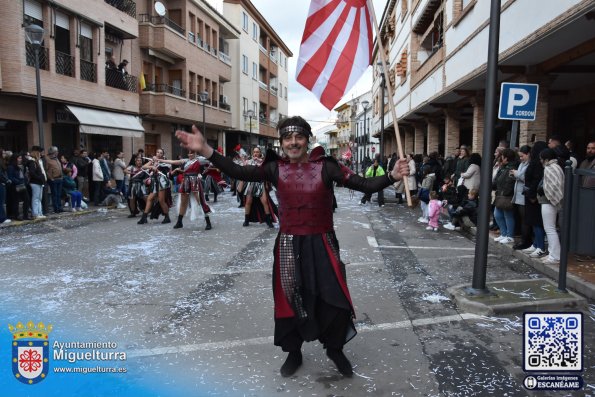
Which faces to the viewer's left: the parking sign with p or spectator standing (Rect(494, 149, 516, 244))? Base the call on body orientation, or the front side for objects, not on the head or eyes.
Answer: the spectator standing

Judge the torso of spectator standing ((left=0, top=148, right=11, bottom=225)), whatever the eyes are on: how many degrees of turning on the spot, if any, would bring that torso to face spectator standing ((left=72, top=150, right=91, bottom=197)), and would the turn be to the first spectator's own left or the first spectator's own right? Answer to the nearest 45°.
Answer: approximately 45° to the first spectator's own left

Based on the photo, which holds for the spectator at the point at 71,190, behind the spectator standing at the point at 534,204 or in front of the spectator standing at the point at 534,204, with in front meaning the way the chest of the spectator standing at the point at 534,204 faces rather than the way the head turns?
in front

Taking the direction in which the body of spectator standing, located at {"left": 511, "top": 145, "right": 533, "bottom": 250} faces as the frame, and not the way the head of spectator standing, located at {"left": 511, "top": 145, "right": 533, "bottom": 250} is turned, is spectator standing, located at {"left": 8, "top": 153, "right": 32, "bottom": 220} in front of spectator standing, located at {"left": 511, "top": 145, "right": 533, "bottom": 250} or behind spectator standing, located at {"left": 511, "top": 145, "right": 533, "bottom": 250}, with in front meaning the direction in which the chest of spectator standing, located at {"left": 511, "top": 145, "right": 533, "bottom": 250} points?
in front

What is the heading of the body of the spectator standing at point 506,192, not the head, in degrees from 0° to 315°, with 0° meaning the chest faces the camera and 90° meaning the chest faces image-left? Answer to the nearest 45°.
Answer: approximately 90°

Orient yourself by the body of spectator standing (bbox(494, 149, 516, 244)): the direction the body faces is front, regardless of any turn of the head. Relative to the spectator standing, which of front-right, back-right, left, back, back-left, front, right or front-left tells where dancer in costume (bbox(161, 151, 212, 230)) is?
front

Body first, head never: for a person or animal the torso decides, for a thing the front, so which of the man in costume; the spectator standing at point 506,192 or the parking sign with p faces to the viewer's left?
the spectator standing

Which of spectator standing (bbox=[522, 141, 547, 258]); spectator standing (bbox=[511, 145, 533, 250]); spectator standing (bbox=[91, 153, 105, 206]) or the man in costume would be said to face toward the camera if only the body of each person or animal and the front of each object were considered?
the man in costume

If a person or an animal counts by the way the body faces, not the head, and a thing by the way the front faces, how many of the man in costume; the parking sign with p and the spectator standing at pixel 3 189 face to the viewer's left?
0

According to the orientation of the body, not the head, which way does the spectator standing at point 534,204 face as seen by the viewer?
to the viewer's left

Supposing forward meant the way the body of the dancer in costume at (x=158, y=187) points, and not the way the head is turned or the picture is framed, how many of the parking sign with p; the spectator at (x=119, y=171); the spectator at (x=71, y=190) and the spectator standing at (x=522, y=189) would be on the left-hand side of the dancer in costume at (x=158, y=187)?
2

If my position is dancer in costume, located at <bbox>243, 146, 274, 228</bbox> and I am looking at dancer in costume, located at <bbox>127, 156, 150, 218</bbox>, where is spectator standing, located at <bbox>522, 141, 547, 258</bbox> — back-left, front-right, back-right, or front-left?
back-left

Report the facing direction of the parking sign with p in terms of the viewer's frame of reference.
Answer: facing the viewer

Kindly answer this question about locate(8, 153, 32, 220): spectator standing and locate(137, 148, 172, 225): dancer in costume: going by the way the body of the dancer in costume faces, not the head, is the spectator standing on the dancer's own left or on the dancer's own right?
on the dancer's own right

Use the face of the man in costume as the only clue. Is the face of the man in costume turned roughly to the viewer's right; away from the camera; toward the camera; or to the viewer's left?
toward the camera
